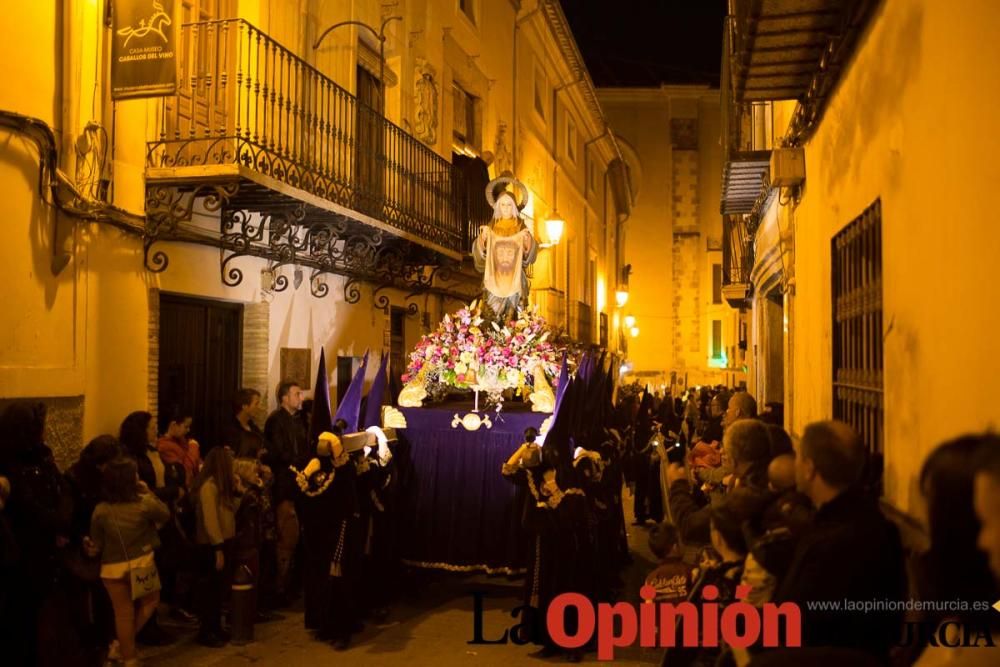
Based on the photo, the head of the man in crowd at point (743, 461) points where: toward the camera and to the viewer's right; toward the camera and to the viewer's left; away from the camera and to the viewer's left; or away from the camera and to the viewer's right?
away from the camera and to the viewer's left

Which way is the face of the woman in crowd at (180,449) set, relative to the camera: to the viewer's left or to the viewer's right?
to the viewer's right

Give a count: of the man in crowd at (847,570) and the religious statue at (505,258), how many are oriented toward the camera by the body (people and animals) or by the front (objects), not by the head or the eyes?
1

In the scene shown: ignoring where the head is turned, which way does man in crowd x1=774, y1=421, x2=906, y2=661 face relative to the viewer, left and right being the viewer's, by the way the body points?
facing away from the viewer and to the left of the viewer

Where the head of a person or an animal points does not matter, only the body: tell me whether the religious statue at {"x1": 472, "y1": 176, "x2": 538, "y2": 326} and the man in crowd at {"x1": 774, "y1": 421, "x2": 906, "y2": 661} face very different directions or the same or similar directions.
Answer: very different directions

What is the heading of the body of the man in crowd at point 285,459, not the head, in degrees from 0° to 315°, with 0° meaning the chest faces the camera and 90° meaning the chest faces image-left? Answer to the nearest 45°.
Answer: approximately 315°

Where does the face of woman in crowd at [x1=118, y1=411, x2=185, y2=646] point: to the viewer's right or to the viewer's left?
to the viewer's right

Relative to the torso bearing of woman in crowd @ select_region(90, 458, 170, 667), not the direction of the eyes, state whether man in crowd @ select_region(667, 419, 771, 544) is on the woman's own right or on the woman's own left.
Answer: on the woman's own right

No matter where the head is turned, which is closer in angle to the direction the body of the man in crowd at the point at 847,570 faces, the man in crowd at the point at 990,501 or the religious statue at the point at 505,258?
the religious statue

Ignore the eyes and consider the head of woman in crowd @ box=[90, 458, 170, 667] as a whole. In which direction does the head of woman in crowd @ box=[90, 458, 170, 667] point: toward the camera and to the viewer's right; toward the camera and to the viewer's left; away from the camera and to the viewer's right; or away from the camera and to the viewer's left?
away from the camera and to the viewer's right

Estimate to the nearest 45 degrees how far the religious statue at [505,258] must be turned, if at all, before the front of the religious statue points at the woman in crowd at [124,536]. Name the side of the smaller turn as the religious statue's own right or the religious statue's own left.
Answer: approximately 45° to the religious statue's own right

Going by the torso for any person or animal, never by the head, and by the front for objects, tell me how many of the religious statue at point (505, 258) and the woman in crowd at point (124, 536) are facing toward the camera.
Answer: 1
